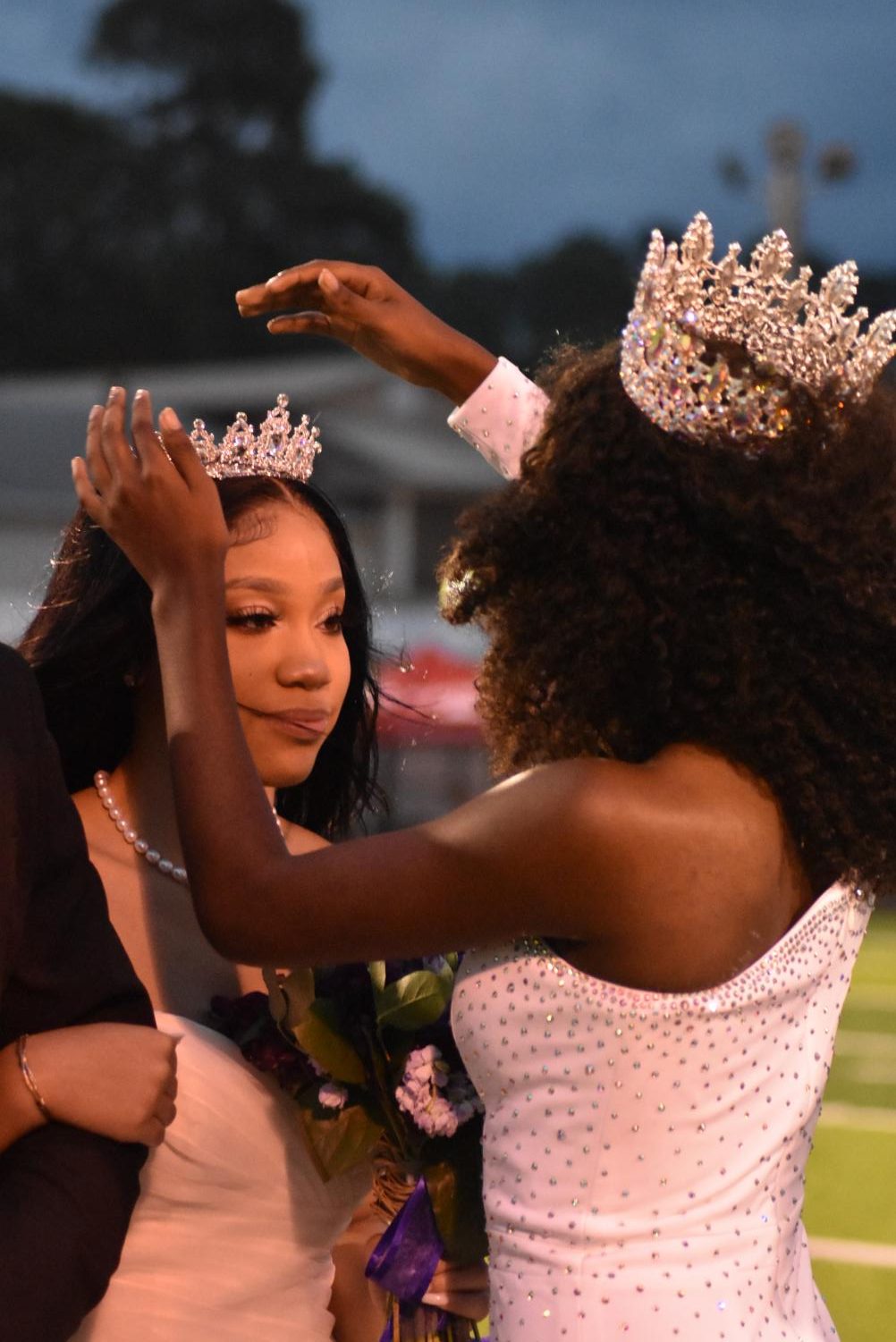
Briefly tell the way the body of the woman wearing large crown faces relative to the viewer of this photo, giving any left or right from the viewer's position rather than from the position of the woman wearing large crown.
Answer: facing away from the viewer and to the left of the viewer

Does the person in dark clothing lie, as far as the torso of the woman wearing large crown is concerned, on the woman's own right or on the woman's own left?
on the woman's own left

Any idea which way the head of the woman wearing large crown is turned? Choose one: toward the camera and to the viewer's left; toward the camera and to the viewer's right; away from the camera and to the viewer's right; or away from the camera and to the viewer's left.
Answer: away from the camera and to the viewer's left
